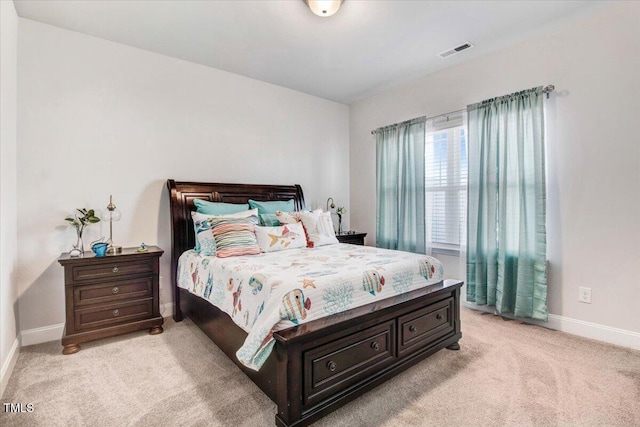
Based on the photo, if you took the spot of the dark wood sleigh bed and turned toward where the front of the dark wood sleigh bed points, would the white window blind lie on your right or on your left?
on your left

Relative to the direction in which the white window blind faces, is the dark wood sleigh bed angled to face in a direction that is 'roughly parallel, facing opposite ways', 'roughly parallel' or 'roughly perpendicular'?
roughly perpendicular

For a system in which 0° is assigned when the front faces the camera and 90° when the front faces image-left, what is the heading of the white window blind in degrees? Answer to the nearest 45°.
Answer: approximately 45°

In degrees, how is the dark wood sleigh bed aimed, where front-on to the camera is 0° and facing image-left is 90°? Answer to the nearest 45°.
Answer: approximately 315°

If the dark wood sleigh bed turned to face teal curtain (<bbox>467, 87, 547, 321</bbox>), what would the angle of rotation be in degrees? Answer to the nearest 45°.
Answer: approximately 90° to its left

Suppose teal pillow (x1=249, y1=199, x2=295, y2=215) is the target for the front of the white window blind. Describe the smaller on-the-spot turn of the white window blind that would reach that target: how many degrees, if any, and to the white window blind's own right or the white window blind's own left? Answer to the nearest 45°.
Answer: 0° — it already faces it

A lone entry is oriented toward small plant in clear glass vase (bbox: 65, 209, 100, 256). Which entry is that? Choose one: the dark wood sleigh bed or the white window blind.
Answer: the white window blind

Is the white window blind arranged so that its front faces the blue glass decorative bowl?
yes

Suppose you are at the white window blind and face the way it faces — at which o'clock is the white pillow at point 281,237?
The white pillow is roughly at 12 o'clock from the white window blind.
